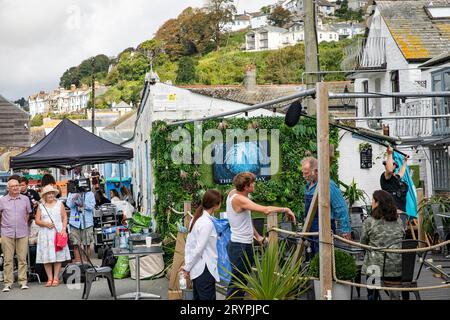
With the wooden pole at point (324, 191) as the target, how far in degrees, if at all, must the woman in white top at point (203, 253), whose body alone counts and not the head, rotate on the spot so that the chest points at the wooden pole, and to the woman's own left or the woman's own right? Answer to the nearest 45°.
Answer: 0° — they already face it

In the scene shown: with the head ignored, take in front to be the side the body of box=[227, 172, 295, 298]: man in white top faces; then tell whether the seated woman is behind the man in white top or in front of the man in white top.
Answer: in front

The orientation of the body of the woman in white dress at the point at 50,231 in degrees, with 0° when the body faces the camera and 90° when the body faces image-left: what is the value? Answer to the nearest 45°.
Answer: approximately 0°

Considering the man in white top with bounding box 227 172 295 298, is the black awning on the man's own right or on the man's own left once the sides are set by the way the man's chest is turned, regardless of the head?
on the man's own left

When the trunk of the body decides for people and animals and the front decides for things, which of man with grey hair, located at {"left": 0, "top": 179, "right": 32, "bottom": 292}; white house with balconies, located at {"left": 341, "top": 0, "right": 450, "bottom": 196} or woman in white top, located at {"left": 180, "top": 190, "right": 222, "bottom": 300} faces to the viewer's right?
the woman in white top

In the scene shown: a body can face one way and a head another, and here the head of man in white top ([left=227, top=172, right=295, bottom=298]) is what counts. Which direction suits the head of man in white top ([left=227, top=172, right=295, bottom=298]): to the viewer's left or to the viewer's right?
to the viewer's right

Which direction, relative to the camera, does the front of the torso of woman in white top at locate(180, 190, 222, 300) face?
to the viewer's right

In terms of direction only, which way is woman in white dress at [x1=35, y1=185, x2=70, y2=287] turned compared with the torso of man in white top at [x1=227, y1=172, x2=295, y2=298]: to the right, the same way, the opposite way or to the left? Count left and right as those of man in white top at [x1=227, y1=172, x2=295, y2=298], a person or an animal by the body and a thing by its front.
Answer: to the right

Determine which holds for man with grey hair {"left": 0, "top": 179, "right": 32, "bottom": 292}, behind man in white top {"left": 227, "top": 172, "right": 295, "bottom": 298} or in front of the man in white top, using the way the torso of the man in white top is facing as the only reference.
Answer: behind

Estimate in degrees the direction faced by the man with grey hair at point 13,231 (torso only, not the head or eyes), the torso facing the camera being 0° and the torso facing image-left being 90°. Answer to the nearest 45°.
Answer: approximately 0°

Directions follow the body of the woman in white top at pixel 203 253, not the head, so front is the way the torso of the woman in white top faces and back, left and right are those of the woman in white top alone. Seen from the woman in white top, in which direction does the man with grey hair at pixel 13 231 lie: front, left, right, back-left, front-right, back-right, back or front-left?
back-left

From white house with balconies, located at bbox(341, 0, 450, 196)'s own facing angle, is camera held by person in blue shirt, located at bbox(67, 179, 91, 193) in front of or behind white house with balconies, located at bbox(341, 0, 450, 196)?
in front
